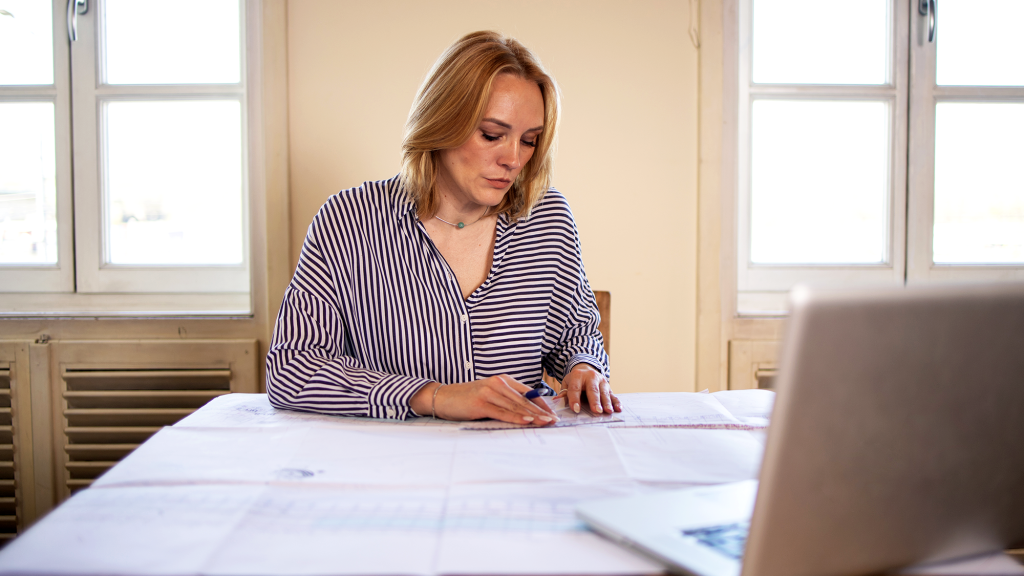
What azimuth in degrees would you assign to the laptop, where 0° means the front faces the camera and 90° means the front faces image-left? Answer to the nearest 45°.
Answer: approximately 135°

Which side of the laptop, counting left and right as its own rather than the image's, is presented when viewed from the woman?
front

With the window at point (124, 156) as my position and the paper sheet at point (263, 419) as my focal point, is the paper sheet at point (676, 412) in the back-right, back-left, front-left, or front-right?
front-left

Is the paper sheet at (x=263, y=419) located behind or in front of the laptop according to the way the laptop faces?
in front

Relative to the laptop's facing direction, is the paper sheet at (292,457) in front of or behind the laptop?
in front

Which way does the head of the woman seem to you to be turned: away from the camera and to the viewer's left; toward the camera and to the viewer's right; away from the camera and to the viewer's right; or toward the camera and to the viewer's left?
toward the camera and to the viewer's right

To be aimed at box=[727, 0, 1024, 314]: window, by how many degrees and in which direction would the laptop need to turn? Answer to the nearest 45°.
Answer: approximately 45° to its right

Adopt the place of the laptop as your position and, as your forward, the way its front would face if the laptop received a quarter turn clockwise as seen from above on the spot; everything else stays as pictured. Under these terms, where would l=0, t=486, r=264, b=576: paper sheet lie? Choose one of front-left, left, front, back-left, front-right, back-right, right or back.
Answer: back-left

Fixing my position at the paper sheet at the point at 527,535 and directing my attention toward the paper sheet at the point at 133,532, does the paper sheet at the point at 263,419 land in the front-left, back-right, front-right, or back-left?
front-right
